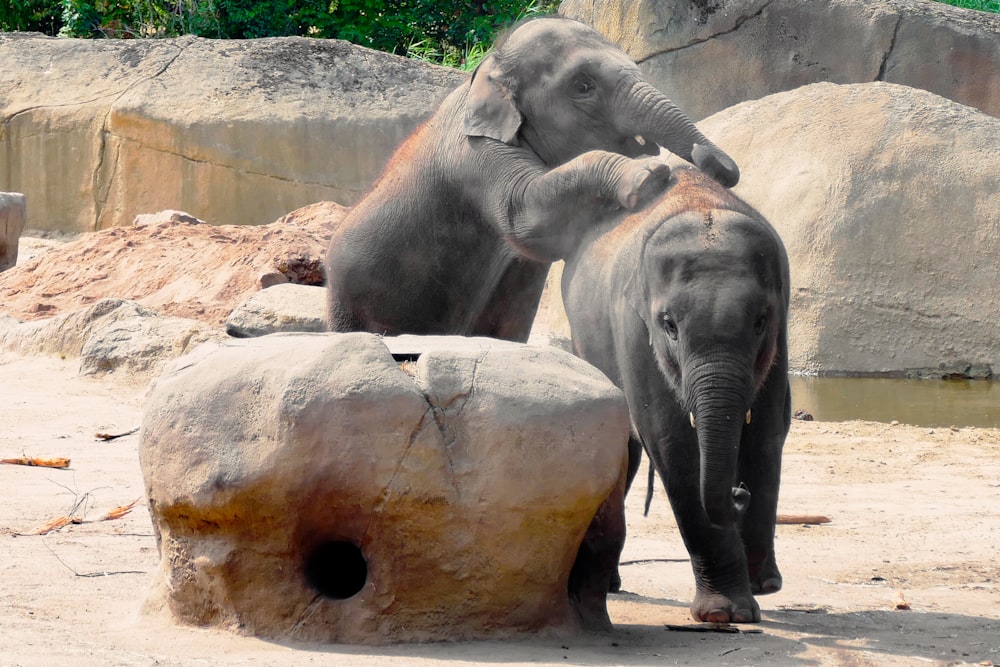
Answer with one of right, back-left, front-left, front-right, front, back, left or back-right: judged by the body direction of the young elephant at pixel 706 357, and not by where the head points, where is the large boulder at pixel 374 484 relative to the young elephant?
right

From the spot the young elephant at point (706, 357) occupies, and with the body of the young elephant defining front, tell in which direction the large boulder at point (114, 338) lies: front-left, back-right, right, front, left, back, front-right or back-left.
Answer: back

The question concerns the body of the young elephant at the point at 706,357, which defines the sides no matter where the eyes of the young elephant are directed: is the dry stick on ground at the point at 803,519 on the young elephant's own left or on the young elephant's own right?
on the young elephant's own left

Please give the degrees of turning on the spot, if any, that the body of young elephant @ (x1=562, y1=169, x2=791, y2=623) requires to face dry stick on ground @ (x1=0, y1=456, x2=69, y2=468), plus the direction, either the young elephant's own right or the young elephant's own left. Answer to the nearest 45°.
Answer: approximately 135° to the young elephant's own right

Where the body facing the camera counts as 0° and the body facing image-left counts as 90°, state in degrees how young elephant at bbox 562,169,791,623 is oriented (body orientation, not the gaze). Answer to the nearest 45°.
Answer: approximately 315°

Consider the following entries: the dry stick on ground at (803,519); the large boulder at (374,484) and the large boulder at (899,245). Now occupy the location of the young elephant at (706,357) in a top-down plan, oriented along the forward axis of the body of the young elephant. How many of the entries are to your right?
1

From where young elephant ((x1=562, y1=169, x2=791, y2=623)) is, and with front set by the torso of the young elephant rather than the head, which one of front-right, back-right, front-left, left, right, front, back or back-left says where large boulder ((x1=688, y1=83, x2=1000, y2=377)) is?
back-left

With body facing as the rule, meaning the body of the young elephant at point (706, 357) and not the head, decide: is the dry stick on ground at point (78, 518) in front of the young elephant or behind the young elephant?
behind
